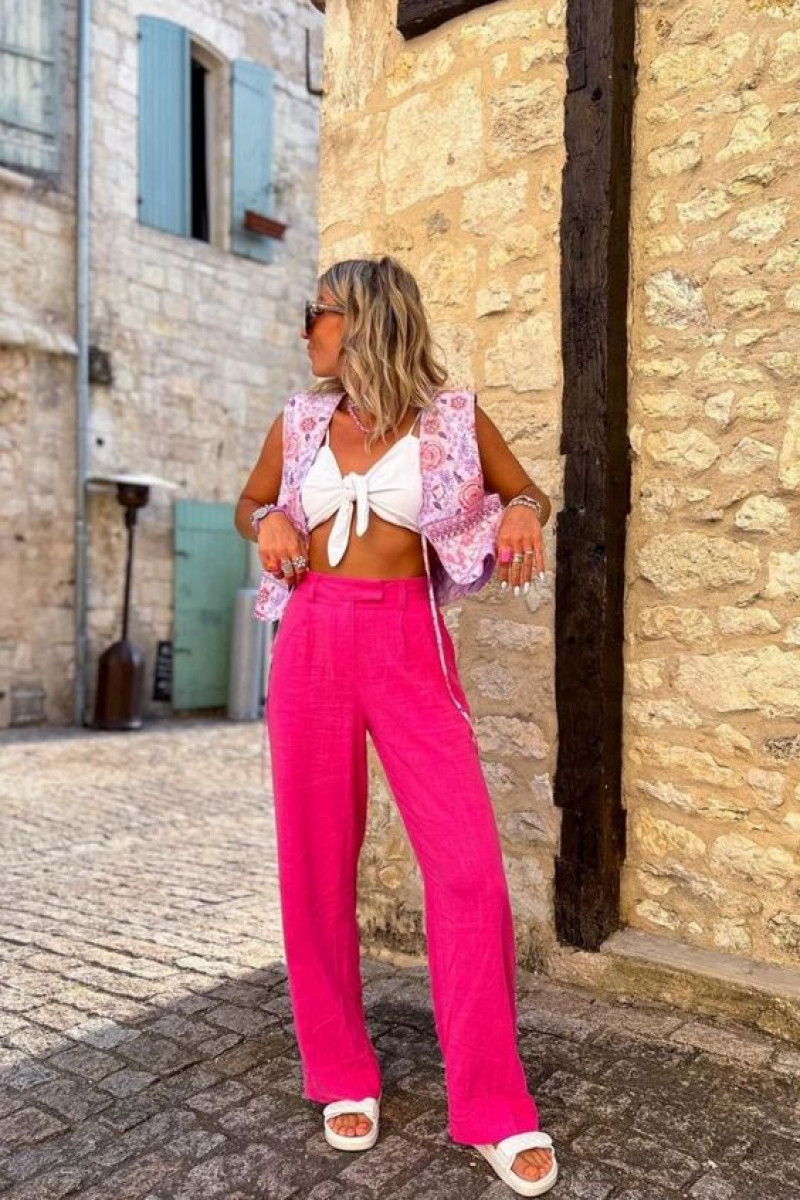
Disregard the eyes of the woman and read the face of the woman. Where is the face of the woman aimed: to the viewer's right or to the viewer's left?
to the viewer's left

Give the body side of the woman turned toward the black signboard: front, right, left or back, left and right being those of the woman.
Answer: back

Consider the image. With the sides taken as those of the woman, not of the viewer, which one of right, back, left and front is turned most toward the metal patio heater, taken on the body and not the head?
back

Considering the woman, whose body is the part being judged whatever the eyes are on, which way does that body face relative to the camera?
toward the camera

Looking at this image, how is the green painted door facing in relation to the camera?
toward the camera

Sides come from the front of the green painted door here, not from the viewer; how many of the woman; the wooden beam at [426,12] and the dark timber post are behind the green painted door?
0

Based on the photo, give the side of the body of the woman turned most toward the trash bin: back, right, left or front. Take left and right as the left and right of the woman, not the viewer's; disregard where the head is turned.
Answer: back

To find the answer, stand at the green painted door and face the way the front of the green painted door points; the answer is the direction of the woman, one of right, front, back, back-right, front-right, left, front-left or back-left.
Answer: front

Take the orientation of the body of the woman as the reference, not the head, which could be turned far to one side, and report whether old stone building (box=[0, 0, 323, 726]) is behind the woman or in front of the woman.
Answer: behind

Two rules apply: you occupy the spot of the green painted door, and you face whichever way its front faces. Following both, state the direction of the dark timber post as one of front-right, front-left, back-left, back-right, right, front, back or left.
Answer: front

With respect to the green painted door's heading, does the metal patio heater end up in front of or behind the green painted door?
in front

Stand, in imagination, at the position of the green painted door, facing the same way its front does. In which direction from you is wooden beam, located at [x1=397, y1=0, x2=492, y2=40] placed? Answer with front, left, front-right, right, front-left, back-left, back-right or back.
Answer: front

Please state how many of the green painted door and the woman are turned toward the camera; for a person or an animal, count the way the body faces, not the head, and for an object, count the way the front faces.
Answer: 2

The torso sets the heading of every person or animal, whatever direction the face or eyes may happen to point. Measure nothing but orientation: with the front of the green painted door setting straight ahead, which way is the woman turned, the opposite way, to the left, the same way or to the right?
the same way
